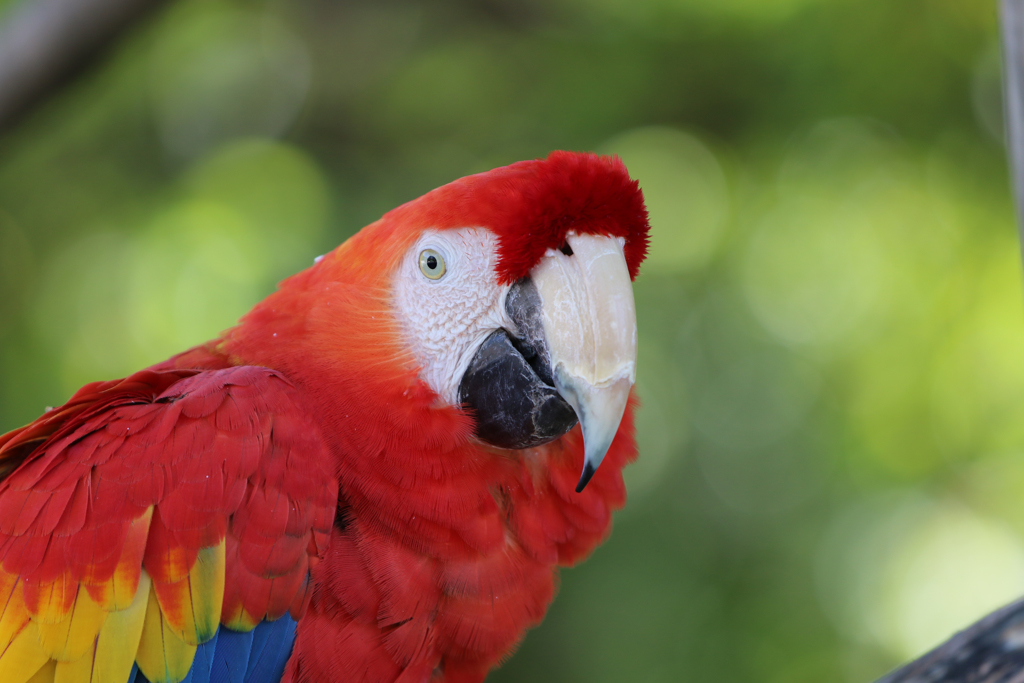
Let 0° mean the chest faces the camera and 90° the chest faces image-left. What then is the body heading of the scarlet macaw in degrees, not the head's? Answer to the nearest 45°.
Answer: approximately 315°

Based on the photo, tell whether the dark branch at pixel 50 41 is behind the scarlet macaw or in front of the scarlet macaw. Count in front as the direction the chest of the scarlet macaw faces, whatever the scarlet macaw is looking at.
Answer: behind
